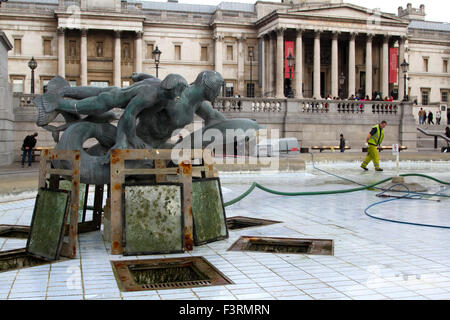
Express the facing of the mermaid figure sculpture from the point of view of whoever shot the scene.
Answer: facing to the right of the viewer

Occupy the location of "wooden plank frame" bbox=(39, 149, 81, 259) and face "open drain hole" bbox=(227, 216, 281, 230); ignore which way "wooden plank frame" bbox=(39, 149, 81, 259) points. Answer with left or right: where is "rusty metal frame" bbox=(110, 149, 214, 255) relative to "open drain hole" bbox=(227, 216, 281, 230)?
right

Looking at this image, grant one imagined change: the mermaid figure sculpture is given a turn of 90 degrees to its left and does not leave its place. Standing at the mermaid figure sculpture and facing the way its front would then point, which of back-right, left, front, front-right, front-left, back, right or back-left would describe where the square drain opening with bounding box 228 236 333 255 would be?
right

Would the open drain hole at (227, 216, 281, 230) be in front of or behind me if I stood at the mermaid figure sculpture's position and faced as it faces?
in front

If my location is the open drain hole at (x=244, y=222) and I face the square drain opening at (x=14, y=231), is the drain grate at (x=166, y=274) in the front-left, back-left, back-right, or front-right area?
front-left
